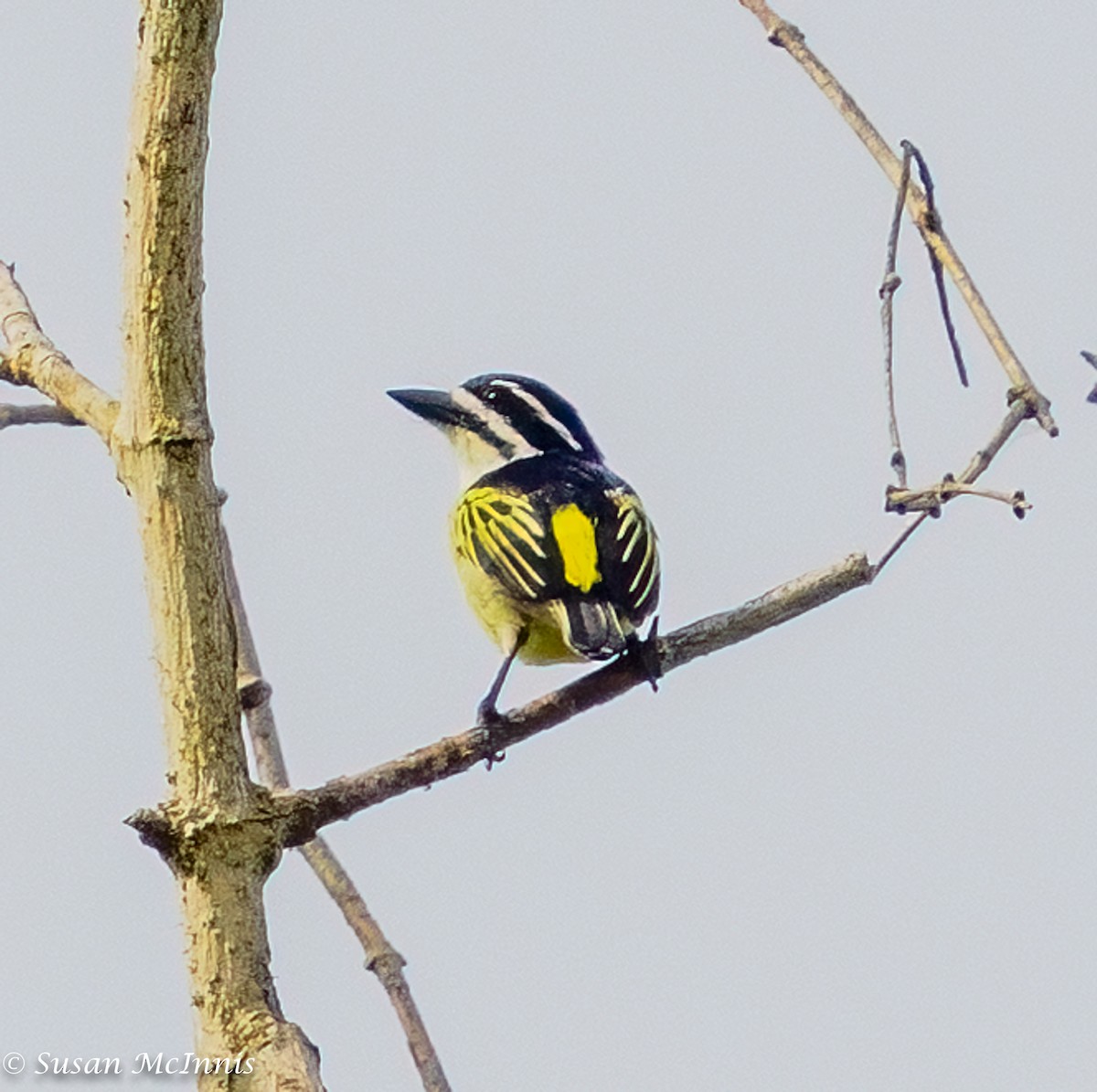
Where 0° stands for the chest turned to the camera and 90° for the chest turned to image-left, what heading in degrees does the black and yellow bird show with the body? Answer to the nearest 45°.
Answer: approximately 135°

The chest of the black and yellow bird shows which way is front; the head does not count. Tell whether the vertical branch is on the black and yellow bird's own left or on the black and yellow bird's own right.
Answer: on the black and yellow bird's own left

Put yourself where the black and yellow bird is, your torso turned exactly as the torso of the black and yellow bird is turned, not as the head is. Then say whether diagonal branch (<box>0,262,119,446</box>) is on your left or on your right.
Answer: on your left
